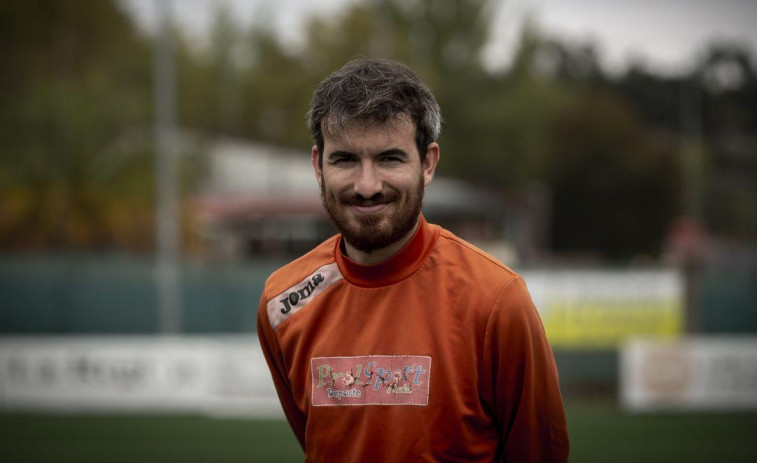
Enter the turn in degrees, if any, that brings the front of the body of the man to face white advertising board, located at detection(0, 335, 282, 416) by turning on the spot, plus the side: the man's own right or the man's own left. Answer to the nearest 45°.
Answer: approximately 180°

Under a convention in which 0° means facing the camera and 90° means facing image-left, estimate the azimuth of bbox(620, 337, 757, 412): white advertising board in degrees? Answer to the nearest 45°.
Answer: approximately 0°

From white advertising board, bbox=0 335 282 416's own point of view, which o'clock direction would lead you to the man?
The man is roughly at 12 o'clock from the white advertising board.

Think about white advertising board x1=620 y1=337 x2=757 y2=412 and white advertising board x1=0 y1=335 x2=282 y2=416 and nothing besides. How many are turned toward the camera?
2

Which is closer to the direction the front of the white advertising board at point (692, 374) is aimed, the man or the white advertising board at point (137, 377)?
the man

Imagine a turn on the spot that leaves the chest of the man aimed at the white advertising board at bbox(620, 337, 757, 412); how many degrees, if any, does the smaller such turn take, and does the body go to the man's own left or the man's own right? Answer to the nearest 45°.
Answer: approximately 180°

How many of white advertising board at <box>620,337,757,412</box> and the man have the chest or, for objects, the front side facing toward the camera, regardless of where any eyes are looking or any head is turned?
2

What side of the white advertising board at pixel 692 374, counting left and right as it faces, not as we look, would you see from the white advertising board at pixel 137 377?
right

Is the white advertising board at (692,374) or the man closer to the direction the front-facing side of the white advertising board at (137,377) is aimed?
the man
